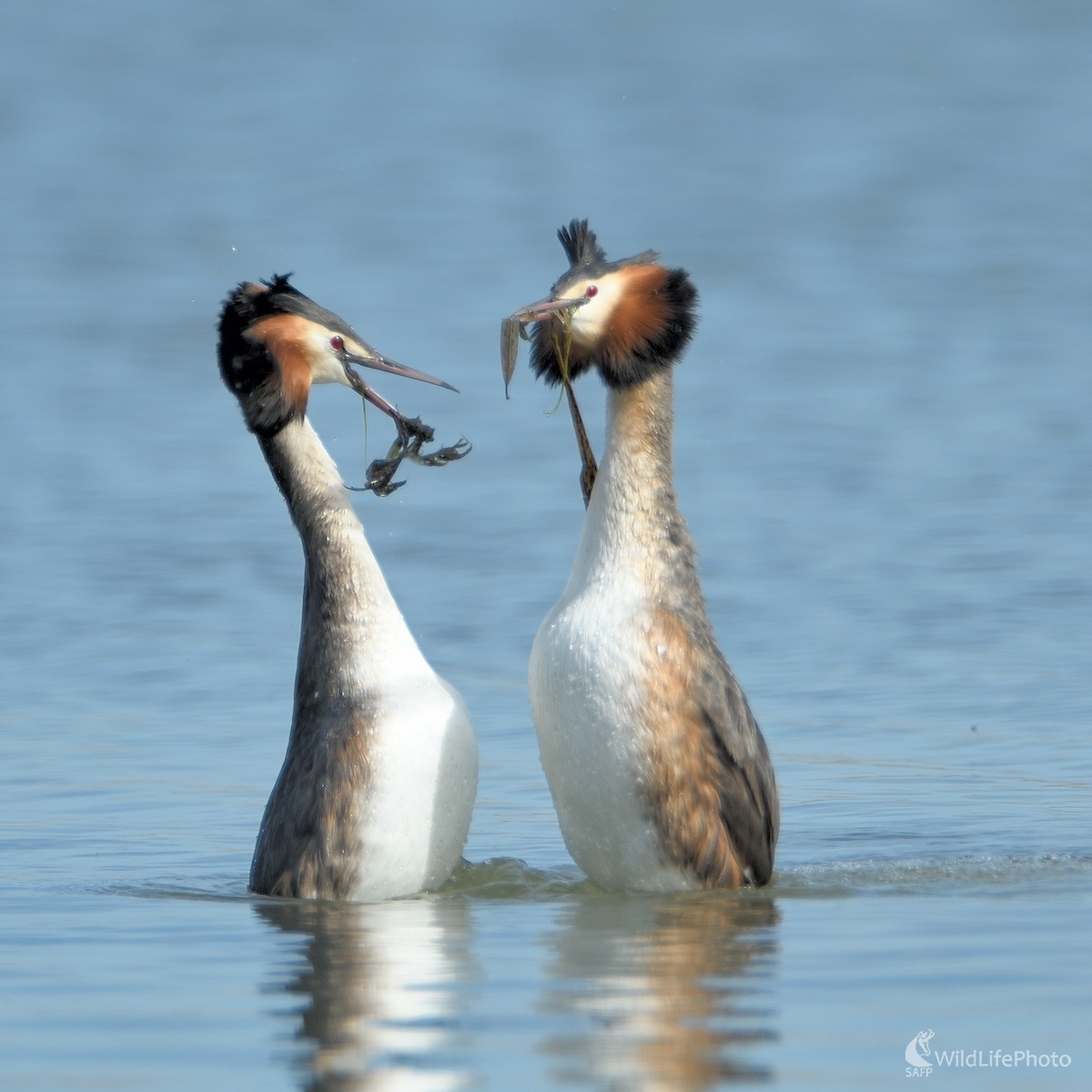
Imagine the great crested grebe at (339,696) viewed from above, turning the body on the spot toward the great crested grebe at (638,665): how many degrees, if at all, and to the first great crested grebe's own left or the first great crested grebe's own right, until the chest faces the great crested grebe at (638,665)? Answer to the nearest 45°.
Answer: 0° — it already faces it

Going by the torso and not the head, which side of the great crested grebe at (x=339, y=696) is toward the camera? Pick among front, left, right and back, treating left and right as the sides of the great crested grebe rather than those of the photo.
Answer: right
